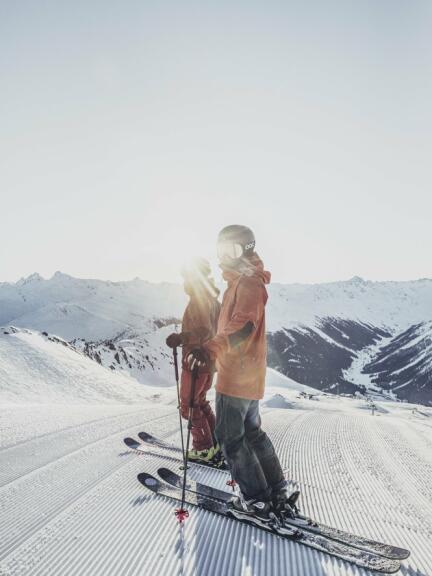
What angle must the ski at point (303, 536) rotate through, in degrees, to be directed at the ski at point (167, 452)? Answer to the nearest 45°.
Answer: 0° — it already faces it

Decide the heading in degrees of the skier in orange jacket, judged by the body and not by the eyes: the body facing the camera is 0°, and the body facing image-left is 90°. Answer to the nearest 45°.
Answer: approximately 90°

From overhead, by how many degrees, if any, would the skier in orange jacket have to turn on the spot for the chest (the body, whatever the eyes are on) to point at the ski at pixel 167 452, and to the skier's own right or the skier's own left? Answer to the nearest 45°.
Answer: approximately 45° to the skier's own right

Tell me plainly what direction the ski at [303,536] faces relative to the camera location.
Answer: facing away from the viewer and to the left of the viewer

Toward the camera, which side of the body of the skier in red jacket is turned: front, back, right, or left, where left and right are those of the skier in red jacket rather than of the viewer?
left
